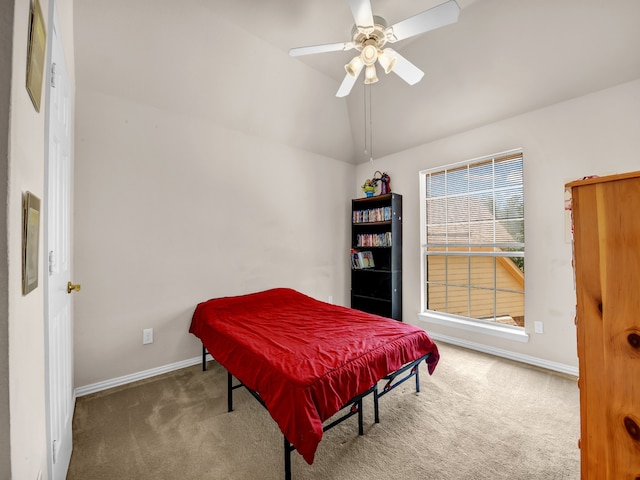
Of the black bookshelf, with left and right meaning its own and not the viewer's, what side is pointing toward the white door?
front

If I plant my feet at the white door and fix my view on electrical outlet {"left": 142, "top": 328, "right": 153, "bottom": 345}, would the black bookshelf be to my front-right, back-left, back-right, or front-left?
front-right

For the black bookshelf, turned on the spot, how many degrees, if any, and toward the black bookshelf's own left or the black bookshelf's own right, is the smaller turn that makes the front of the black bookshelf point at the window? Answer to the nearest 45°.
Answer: approximately 90° to the black bookshelf's own left

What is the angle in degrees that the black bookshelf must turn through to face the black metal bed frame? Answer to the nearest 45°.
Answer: approximately 45° to its left

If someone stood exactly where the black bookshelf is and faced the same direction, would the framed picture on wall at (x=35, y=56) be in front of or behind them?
in front

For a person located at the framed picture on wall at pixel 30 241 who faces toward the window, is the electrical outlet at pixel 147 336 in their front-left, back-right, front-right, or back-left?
front-left

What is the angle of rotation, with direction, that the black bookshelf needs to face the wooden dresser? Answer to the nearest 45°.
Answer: approximately 45° to its left

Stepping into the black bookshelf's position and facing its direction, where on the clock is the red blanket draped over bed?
The red blanket draped over bed is roughly at 11 o'clock from the black bookshelf.

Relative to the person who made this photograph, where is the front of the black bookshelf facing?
facing the viewer and to the left of the viewer

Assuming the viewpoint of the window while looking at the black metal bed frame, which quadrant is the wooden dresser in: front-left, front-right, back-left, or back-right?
front-left
